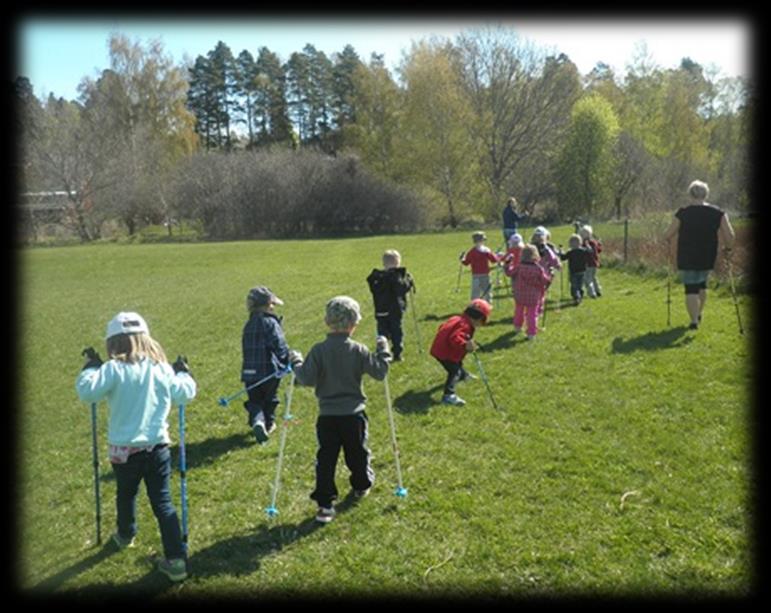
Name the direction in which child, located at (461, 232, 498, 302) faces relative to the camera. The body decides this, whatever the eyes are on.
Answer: away from the camera

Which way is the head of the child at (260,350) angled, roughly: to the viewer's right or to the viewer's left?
to the viewer's right

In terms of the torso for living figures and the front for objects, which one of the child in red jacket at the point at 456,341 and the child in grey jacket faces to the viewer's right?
the child in red jacket

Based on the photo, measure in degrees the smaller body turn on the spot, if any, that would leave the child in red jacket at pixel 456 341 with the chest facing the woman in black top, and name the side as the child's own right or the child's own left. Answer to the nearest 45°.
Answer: approximately 45° to the child's own left

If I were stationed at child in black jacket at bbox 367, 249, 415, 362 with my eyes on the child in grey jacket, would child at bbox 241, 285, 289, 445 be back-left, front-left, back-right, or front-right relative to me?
front-right

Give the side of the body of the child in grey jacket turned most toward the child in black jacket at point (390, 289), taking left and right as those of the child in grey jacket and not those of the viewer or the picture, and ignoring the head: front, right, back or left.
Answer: front

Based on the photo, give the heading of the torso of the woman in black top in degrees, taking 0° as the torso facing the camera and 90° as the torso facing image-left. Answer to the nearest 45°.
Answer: approximately 180°

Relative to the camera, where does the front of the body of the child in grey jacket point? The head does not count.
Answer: away from the camera

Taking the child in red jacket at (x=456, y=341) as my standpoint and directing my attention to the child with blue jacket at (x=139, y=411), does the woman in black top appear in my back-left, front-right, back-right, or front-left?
back-left

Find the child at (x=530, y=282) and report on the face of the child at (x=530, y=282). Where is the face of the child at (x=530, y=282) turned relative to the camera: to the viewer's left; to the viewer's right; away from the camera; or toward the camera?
away from the camera

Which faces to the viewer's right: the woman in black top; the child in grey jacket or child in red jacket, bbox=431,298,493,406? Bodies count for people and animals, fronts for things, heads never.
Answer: the child in red jacket

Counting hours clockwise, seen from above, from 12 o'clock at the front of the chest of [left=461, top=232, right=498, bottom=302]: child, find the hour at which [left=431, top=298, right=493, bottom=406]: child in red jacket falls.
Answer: The child in red jacket is roughly at 6 o'clock from the child.

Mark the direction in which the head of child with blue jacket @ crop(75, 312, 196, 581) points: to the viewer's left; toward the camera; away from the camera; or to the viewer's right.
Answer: away from the camera
